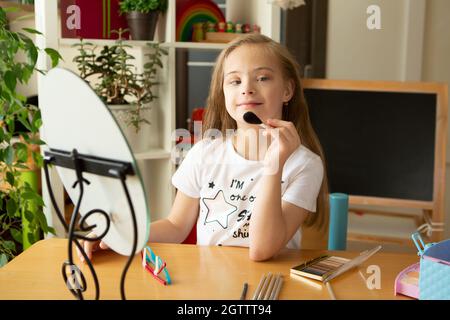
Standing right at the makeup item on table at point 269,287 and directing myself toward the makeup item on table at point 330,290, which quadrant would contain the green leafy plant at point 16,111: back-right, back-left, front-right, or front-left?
back-left

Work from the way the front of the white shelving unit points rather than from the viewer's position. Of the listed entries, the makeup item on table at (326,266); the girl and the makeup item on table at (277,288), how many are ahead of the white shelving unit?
3

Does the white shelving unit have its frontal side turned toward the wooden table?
yes

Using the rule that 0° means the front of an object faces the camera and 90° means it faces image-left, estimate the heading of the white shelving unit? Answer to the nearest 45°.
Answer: approximately 0°

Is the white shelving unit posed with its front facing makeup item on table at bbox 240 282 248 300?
yes

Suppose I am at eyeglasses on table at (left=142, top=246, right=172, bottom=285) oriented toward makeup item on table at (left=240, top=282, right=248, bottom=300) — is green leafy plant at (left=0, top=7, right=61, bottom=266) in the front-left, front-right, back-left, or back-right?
back-left
